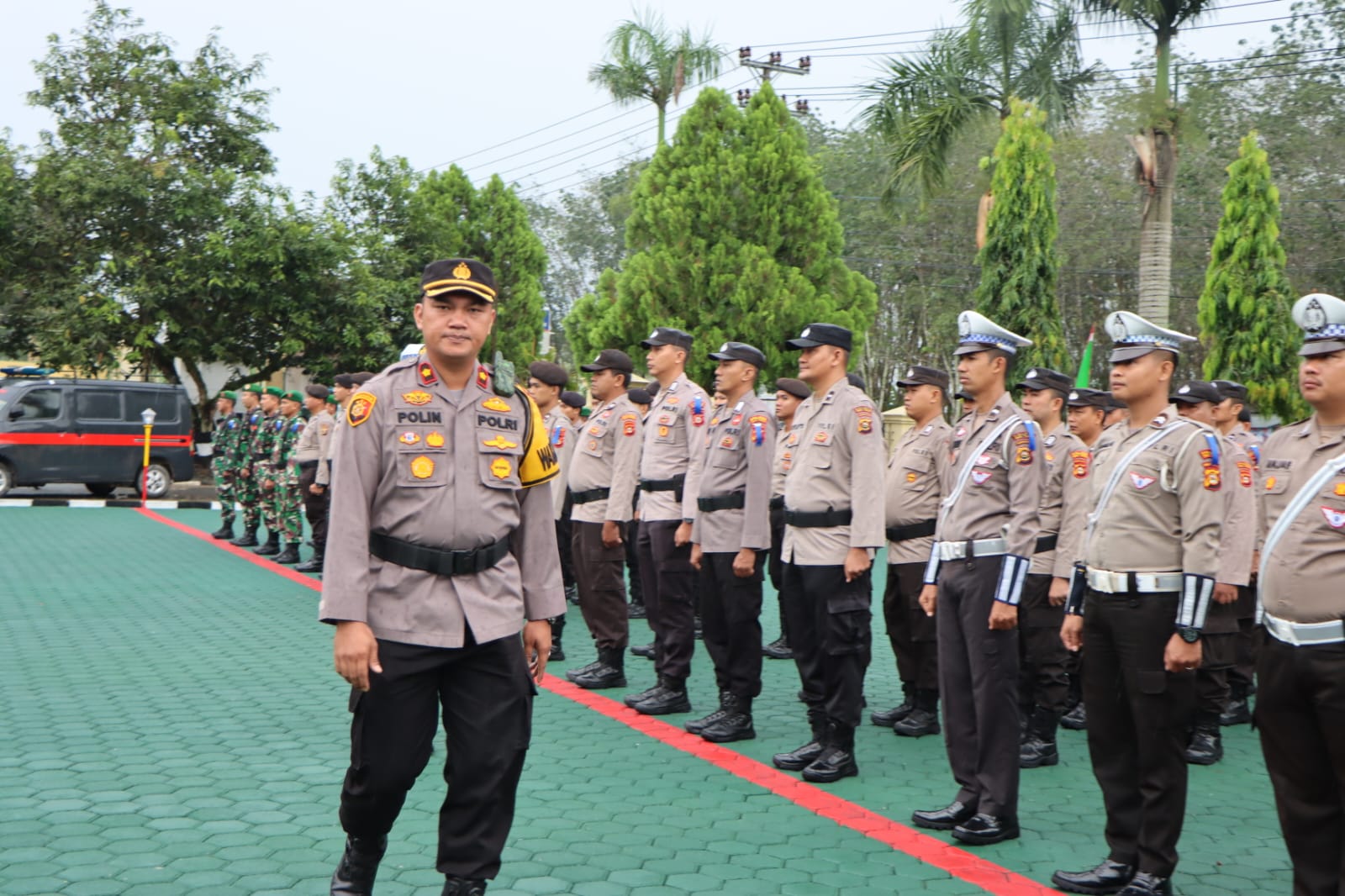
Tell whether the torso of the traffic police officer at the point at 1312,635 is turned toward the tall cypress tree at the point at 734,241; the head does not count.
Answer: no

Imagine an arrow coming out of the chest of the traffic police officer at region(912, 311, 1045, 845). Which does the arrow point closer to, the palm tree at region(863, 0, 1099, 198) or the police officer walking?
the police officer walking

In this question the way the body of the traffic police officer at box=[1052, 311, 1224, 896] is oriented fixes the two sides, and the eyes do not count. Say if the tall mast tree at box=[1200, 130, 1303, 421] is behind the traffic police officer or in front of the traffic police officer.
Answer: behind

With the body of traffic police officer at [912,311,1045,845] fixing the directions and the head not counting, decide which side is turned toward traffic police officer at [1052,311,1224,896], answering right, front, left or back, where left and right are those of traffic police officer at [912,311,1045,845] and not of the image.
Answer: left

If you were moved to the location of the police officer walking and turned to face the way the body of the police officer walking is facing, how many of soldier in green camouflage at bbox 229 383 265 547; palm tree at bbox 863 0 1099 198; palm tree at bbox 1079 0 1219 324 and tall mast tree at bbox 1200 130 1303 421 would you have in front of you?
0

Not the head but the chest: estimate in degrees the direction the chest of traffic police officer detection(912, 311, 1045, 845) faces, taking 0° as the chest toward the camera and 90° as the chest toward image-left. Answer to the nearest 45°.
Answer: approximately 45°

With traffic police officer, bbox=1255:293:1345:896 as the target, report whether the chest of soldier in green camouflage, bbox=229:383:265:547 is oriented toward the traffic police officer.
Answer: no

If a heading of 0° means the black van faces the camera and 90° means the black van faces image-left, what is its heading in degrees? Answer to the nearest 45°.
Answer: approximately 90°

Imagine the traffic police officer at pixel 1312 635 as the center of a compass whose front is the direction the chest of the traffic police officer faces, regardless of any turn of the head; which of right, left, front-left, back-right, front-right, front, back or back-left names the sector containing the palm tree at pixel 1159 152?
back-right

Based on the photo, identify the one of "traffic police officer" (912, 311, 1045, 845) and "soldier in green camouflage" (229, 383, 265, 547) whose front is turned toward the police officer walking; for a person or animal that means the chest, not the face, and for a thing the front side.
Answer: the traffic police officer

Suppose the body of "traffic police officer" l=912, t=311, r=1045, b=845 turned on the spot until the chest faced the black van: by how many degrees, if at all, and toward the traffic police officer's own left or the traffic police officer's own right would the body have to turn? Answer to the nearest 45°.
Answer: approximately 90° to the traffic police officer's own right

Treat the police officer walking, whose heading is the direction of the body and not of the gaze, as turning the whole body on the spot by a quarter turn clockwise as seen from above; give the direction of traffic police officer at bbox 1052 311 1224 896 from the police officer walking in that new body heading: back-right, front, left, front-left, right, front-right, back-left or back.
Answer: back

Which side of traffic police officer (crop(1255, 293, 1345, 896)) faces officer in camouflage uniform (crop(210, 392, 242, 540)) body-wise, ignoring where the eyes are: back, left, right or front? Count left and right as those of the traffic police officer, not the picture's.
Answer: right

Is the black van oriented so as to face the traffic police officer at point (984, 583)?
no

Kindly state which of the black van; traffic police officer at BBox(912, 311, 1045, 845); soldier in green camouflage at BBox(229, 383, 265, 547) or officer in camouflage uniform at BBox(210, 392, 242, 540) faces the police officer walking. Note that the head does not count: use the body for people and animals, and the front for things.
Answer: the traffic police officer

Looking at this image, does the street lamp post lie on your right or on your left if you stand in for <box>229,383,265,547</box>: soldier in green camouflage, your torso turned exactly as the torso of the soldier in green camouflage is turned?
on your right

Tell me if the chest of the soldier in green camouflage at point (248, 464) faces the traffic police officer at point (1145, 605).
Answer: no
